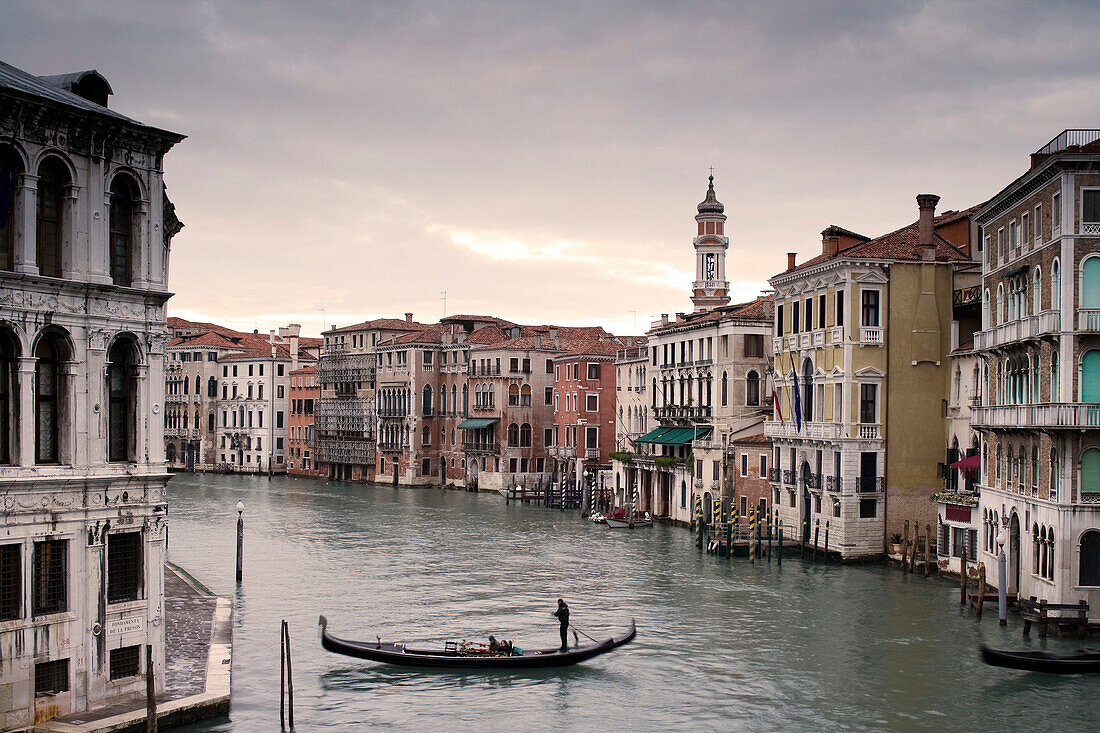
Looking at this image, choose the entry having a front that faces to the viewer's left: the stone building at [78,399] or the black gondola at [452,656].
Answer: the black gondola

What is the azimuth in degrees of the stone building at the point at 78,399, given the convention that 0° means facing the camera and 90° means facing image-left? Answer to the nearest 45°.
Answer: approximately 315°

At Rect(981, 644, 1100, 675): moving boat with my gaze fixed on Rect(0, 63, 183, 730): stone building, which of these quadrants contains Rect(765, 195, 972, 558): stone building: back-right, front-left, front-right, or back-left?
back-right

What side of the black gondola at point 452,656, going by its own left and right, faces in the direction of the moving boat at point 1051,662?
back

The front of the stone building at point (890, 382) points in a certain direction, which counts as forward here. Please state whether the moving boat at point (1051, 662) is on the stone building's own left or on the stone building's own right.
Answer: on the stone building's own left

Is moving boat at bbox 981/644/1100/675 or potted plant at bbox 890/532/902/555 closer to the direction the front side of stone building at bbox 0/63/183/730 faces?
the moving boat

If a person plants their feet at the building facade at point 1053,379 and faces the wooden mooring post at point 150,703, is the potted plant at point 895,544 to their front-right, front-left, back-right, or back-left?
back-right

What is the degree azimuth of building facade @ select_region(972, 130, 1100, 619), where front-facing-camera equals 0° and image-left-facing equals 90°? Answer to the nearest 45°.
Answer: approximately 45°

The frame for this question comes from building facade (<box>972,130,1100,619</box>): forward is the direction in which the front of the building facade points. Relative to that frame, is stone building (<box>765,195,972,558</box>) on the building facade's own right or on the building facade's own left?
on the building facade's own right
